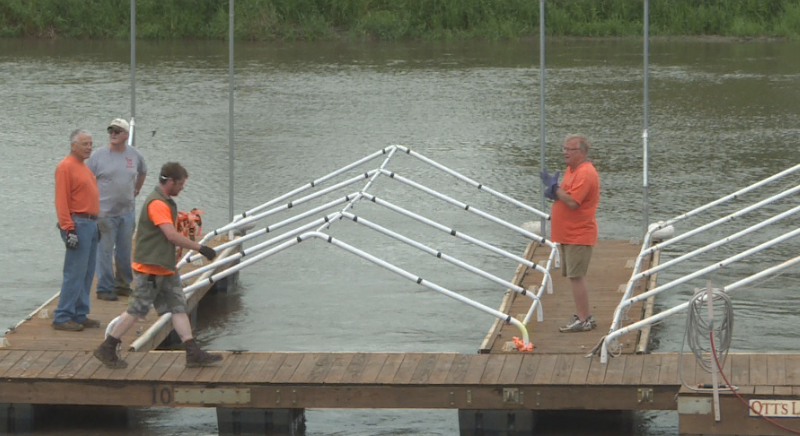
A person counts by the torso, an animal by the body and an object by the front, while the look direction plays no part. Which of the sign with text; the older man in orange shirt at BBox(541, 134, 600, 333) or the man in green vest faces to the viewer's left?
the older man in orange shirt

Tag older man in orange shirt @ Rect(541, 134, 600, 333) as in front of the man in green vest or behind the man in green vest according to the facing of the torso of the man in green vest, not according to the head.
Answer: in front

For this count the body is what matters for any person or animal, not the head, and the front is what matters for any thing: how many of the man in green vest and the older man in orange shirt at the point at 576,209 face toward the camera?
0

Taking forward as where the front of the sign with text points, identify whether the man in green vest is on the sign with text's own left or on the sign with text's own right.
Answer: on the sign with text's own right

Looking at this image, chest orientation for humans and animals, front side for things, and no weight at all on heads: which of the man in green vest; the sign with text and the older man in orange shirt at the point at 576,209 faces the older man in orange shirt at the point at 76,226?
the older man in orange shirt at the point at 576,209

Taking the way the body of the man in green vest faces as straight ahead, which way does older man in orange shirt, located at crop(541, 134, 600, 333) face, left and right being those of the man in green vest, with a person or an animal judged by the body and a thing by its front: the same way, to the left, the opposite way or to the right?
the opposite way

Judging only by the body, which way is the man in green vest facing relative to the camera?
to the viewer's right

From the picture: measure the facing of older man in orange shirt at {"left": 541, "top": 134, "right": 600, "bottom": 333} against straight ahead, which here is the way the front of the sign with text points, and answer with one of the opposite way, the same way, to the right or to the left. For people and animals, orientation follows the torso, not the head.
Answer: to the right

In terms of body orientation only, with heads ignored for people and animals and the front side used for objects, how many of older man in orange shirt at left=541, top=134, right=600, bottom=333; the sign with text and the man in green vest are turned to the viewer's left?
1

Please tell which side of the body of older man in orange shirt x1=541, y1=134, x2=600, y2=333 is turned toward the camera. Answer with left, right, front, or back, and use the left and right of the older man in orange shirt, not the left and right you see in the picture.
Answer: left

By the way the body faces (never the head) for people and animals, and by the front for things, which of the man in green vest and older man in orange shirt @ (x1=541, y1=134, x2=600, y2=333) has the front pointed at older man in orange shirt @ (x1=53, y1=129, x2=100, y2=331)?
older man in orange shirt @ (x1=541, y1=134, x2=600, y2=333)

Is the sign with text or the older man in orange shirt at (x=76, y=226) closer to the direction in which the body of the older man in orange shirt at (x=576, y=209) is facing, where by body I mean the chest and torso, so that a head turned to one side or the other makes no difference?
the older man in orange shirt

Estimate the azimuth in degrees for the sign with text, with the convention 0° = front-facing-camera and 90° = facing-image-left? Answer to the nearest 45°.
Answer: approximately 0°
